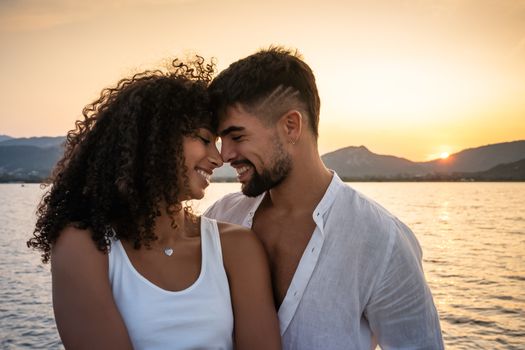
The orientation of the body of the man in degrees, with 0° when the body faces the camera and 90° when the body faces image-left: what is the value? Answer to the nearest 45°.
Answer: approximately 45°

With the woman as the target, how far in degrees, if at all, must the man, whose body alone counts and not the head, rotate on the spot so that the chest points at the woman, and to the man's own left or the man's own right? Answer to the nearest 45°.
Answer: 0° — they already face them

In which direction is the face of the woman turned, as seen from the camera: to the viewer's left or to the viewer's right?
to the viewer's right
